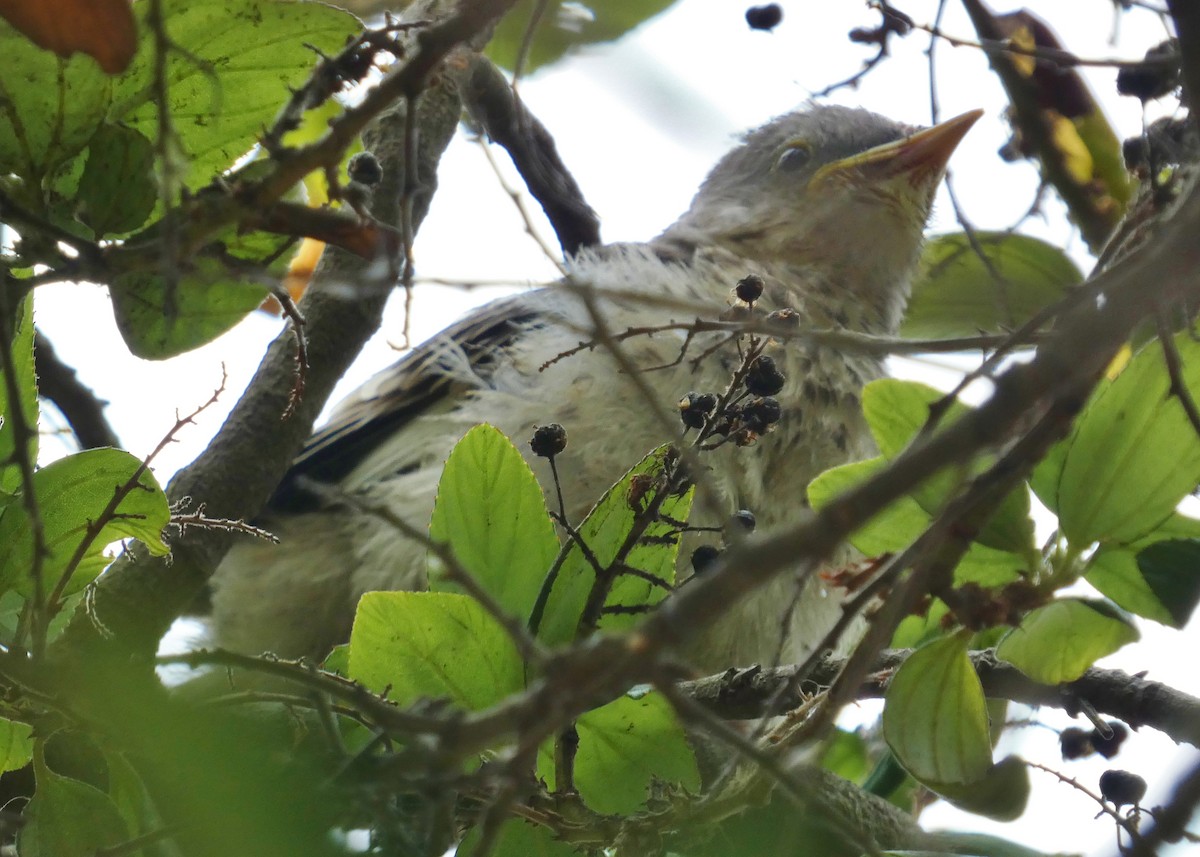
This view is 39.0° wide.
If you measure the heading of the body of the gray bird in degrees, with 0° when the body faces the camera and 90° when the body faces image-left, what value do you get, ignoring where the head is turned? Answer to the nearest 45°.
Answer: approximately 270°
